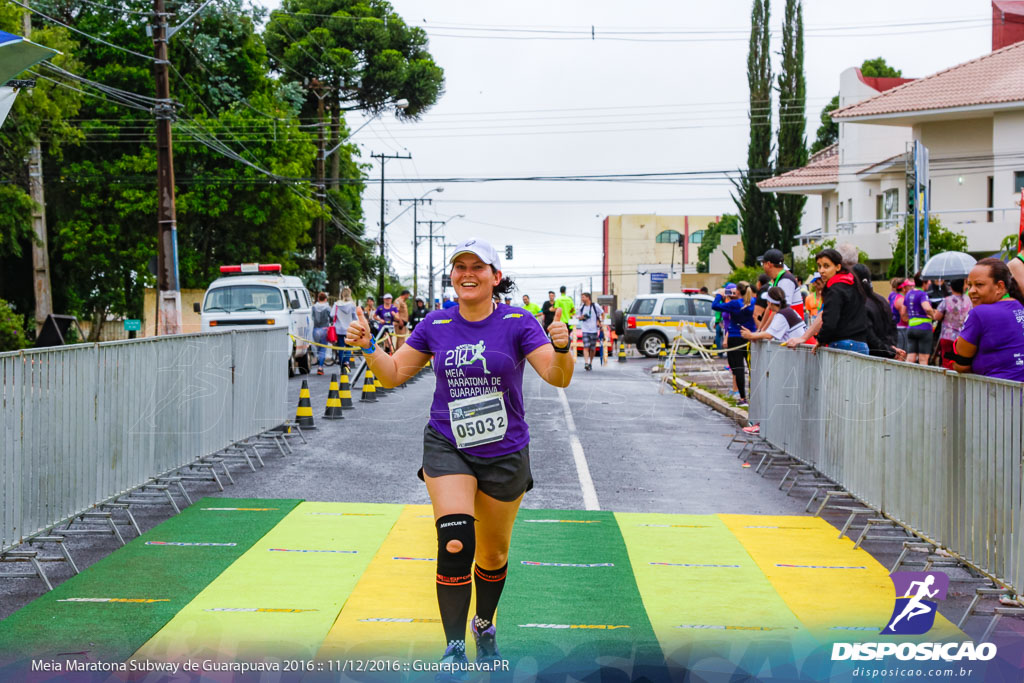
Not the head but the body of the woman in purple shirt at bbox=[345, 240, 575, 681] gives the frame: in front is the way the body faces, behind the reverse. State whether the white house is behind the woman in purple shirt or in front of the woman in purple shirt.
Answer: behind

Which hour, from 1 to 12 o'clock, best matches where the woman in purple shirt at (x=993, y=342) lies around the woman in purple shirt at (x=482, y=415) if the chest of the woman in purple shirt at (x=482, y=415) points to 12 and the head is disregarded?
the woman in purple shirt at (x=993, y=342) is roughly at 8 o'clock from the woman in purple shirt at (x=482, y=415).

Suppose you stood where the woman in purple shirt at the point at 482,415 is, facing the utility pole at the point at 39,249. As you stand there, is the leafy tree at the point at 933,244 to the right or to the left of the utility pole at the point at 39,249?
right

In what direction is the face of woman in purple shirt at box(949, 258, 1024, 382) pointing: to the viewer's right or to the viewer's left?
to the viewer's left

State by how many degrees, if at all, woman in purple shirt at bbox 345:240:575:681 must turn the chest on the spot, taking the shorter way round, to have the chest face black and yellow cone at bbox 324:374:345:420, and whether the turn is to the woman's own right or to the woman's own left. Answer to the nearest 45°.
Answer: approximately 180°
